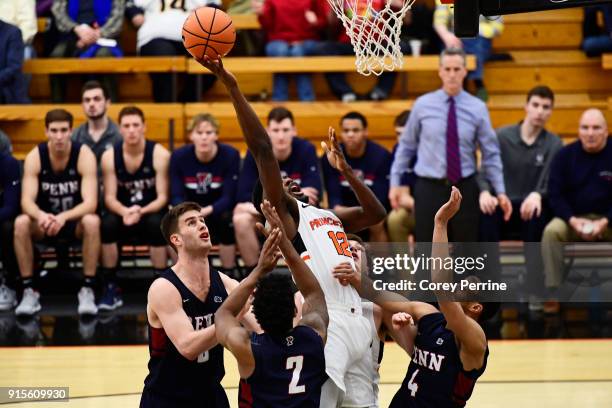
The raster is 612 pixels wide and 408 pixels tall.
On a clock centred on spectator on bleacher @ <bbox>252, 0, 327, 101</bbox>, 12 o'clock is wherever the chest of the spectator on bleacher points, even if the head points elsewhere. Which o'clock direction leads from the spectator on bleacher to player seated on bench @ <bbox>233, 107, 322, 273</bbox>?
The player seated on bench is roughly at 12 o'clock from the spectator on bleacher.

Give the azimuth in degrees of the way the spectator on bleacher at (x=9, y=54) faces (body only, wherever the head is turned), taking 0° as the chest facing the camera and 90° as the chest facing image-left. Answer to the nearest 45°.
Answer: approximately 0°

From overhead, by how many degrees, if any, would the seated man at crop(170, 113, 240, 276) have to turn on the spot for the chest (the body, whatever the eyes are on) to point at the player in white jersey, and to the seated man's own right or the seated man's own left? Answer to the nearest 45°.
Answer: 0° — they already face them

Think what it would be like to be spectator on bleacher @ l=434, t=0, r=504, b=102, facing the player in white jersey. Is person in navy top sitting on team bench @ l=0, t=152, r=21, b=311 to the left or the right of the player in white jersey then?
right

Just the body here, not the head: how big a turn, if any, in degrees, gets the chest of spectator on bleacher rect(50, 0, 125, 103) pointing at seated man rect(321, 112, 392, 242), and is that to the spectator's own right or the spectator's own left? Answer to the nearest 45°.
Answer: approximately 45° to the spectator's own left

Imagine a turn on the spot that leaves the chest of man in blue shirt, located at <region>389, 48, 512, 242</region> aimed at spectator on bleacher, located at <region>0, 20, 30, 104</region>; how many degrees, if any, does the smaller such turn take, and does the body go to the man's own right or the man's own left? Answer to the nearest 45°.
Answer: approximately 90° to the man's own right

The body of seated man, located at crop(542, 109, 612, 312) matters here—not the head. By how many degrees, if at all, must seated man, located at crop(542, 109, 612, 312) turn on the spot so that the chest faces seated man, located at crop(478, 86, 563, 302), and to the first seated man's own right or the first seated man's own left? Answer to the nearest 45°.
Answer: approximately 135° to the first seated man's own right
